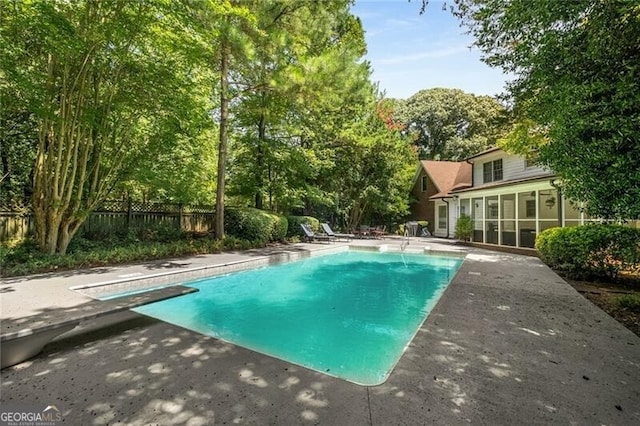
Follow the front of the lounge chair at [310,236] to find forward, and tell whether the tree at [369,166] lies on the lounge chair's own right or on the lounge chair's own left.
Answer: on the lounge chair's own left

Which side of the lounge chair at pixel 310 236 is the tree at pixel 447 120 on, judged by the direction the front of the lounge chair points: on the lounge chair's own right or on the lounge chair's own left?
on the lounge chair's own left

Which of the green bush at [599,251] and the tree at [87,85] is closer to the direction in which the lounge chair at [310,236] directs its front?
the green bush

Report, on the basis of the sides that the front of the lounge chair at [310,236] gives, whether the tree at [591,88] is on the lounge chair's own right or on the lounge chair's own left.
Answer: on the lounge chair's own right

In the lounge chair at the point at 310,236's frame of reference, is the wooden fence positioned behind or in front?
behind

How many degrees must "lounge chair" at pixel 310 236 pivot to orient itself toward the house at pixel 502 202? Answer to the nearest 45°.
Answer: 0° — it already faces it

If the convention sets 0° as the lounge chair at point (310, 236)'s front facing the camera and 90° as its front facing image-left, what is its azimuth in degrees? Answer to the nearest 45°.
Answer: approximately 270°

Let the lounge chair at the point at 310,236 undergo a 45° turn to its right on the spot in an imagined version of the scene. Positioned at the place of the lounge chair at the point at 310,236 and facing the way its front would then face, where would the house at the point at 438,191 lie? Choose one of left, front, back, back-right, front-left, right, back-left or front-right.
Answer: left
